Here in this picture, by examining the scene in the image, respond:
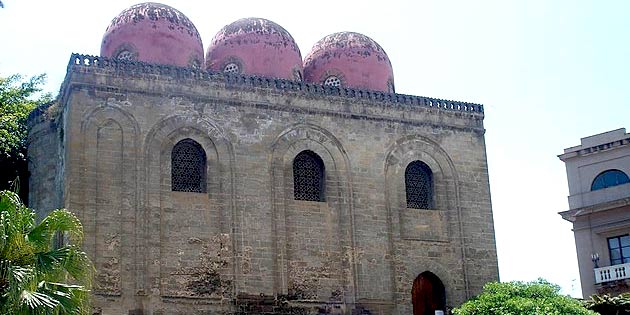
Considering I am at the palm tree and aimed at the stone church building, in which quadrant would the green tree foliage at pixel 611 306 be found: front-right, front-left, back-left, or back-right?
front-right

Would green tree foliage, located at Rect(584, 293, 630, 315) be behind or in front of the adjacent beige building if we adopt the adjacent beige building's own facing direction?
in front

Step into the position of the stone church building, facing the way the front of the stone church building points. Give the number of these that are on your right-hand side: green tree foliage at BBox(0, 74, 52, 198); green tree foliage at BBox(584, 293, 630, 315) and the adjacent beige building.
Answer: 1

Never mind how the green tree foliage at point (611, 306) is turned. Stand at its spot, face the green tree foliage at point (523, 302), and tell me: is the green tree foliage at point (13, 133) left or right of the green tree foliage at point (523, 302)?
right

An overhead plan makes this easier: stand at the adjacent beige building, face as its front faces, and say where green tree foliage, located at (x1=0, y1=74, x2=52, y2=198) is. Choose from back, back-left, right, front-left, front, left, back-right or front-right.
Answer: front-right

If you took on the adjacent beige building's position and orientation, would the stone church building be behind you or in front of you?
in front

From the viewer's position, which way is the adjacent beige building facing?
facing the viewer

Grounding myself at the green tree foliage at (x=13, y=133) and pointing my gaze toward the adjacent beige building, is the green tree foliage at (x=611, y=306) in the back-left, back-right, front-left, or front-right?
front-right

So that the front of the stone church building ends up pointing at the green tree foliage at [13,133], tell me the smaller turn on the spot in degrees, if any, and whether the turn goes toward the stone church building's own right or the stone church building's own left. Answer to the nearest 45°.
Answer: approximately 90° to the stone church building's own right

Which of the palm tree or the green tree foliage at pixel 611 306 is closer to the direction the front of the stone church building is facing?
the palm tree

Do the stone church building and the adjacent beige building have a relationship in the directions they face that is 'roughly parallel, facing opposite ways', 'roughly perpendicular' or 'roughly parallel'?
roughly parallel

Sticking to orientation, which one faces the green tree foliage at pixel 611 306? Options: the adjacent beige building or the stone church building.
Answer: the adjacent beige building

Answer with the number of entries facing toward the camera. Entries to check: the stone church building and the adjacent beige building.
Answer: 2
